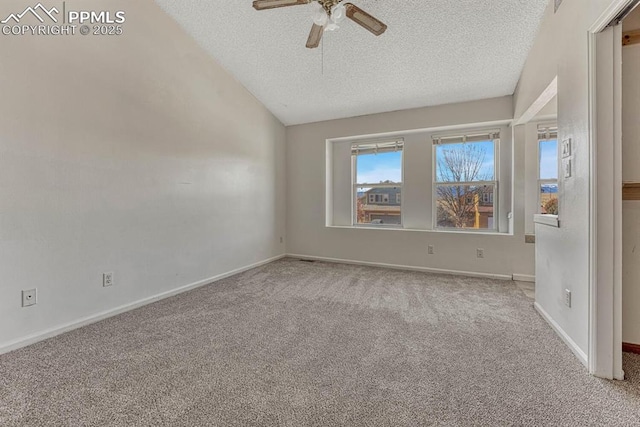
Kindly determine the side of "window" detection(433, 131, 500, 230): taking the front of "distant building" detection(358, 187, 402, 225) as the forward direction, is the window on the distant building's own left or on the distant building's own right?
on the distant building's own left

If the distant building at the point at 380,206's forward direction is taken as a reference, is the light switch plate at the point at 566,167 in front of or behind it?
in front

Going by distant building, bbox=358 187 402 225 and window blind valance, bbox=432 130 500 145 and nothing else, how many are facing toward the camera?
2

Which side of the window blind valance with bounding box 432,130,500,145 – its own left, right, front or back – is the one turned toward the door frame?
front

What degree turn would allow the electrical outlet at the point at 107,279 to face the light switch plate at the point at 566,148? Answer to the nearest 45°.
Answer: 0° — it already faces it

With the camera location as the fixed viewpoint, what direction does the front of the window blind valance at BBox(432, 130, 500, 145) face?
facing the viewer

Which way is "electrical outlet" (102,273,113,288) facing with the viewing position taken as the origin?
facing the viewer and to the right of the viewer

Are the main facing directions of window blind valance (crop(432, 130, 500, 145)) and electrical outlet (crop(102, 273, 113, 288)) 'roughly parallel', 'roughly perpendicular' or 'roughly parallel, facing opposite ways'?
roughly perpendicular

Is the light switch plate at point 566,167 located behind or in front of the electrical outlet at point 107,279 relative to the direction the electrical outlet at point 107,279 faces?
in front

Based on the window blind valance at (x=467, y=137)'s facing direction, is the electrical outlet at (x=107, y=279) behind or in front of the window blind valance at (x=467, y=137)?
in front

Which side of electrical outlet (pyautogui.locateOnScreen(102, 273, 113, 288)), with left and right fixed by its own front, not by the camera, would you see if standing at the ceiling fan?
front

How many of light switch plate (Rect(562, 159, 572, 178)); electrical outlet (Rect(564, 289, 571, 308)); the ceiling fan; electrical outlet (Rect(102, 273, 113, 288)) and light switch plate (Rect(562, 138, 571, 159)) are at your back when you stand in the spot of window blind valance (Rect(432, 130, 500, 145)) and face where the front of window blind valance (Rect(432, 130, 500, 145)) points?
0

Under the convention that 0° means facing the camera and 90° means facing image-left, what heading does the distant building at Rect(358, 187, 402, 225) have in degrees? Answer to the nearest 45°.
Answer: approximately 0°

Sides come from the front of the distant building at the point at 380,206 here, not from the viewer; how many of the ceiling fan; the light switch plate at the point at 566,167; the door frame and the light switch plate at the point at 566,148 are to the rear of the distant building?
0

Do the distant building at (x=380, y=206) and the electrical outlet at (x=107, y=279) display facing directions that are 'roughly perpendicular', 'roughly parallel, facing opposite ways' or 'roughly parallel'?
roughly perpendicular

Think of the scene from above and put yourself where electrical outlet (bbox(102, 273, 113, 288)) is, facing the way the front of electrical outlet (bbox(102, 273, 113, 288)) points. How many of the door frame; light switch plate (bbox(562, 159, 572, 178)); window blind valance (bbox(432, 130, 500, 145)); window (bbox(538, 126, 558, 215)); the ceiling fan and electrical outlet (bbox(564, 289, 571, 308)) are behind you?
0
